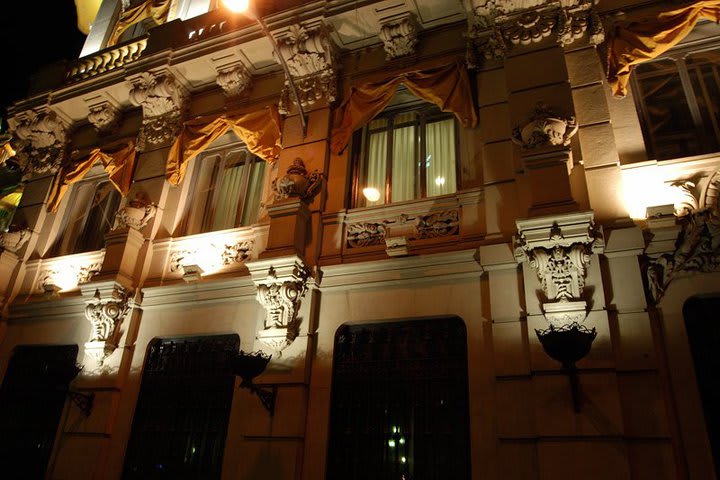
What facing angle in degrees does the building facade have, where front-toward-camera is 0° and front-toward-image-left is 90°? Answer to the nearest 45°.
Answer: approximately 45°
